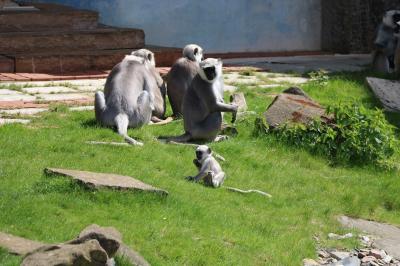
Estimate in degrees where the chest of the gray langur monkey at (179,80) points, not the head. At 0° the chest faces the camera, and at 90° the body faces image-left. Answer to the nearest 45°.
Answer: approximately 225°

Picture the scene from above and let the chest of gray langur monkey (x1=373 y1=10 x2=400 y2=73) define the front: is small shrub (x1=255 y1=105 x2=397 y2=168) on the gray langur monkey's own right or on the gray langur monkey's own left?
on the gray langur monkey's own right

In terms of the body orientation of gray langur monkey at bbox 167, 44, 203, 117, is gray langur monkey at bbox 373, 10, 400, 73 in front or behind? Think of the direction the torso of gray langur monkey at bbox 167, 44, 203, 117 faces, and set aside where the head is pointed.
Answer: in front

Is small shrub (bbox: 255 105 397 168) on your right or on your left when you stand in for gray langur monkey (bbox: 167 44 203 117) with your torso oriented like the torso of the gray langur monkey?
on your right

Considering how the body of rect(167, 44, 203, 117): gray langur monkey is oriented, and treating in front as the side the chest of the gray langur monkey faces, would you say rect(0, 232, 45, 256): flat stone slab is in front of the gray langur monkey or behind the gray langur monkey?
behind

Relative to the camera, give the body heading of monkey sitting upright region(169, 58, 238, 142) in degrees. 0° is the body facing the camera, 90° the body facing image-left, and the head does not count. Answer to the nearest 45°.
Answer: approximately 270°
